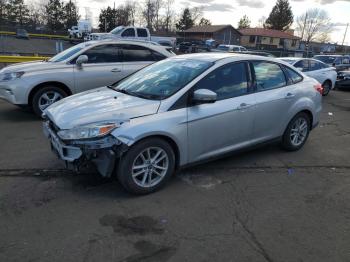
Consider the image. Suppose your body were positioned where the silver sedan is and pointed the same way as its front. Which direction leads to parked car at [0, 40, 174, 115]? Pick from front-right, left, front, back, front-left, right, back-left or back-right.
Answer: right

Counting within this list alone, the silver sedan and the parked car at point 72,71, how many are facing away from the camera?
0

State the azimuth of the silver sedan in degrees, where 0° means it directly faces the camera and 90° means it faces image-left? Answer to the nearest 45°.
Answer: approximately 45°

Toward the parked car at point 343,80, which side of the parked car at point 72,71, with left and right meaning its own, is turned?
back

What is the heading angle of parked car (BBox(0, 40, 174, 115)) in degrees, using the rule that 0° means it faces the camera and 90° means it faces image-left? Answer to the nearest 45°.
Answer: approximately 45°

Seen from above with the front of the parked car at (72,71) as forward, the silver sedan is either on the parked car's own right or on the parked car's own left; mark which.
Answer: on the parked car's own left

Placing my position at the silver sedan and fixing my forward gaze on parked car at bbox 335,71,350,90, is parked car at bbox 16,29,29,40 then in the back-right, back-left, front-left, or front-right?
front-left

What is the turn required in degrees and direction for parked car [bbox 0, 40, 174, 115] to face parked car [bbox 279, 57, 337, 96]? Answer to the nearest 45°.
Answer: approximately 135° to its left

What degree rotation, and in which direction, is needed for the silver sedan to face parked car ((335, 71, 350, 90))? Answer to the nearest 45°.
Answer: approximately 180°

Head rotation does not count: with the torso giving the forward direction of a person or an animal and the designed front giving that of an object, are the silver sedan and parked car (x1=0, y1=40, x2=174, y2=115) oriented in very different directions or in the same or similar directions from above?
same or similar directions
